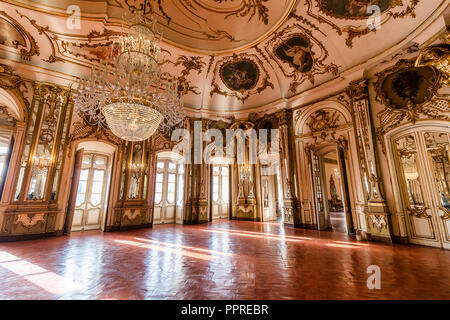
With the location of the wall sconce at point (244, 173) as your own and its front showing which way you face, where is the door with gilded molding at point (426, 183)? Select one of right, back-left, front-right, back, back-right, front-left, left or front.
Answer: front-left

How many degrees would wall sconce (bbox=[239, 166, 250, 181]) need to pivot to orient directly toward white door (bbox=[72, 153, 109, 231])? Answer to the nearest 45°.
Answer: approximately 90° to its right

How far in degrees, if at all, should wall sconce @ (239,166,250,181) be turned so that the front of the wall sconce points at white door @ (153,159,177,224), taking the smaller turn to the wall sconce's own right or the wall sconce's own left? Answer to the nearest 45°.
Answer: approximately 90° to the wall sconce's own right

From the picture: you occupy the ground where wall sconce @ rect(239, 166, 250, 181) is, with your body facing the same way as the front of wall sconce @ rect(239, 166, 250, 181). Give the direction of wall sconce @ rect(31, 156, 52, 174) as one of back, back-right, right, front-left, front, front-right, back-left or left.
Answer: front-right

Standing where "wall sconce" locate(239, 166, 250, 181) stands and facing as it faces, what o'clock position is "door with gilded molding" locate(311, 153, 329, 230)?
The door with gilded molding is roughly at 10 o'clock from the wall sconce.

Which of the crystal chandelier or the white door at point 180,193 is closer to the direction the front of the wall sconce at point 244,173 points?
the crystal chandelier

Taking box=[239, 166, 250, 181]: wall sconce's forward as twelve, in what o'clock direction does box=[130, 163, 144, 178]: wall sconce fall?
box=[130, 163, 144, 178]: wall sconce is roughly at 2 o'clock from box=[239, 166, 250, 181]: wall sconce.

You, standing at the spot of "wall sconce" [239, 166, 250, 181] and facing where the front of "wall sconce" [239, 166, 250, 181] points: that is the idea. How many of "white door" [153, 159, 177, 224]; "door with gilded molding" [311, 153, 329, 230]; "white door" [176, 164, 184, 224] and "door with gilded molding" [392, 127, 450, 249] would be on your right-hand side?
2

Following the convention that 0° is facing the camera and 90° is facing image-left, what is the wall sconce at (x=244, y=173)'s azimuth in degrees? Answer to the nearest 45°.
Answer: approximately 0°

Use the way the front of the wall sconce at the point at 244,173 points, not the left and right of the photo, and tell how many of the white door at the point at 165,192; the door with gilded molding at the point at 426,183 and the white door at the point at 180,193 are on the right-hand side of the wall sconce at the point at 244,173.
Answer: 2

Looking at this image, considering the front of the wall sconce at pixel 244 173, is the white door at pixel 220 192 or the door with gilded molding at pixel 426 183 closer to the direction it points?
the door with gilded molding

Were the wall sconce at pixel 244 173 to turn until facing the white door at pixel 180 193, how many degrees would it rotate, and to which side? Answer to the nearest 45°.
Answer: approximately 90° to its right

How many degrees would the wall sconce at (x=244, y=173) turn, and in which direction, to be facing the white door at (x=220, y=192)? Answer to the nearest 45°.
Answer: approximately 135° to its right

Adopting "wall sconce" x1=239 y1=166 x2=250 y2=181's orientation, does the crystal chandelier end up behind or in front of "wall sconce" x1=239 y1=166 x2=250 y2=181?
in front
